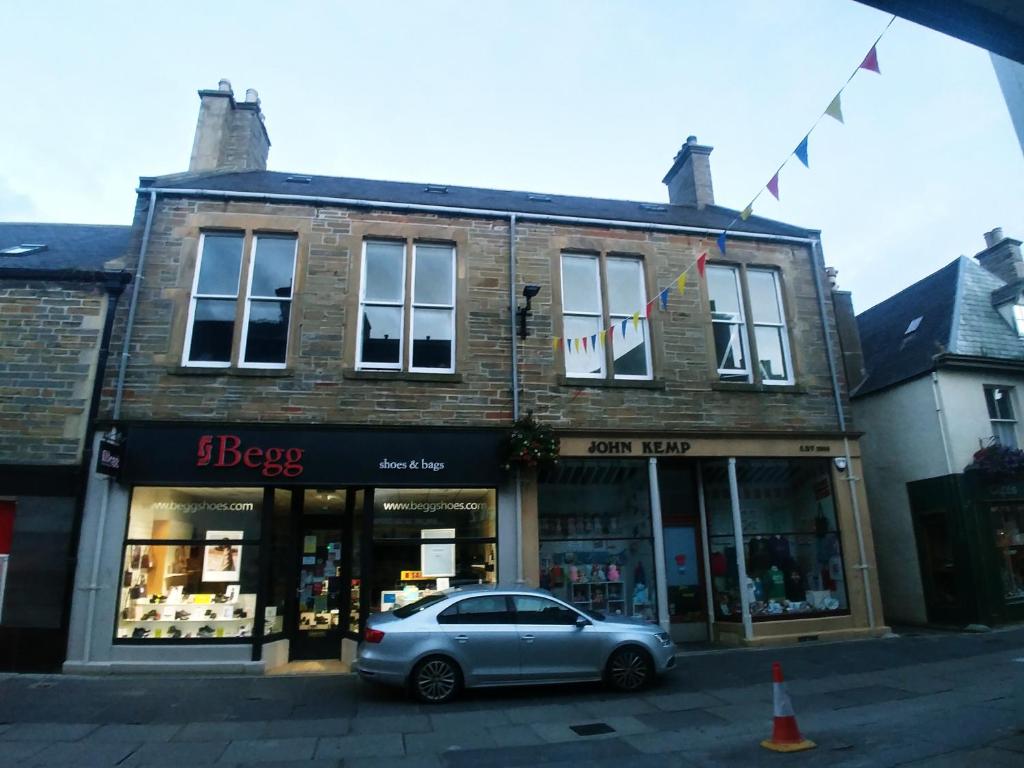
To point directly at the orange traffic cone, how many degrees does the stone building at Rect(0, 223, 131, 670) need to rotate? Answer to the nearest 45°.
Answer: approximately 45° to its left

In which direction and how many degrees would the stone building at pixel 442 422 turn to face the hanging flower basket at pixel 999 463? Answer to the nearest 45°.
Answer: approximately 90° to its left

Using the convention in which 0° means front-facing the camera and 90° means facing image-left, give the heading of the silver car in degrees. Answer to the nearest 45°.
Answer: approximately 270°

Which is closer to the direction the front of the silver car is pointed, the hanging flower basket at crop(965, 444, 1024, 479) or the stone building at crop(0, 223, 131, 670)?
the hanging flower basket

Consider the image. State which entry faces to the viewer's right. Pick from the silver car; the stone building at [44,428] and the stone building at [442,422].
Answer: the silver car

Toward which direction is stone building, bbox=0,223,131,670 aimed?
toward the camera

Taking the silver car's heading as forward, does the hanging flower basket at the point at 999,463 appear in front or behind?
in front

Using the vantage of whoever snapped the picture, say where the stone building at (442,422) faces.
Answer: facing the viewer

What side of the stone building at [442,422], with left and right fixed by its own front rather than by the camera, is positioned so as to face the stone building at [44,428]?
right

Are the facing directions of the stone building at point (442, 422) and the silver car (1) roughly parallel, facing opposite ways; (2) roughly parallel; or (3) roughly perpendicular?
roughly perpendicular

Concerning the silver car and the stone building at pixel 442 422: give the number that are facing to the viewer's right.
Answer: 1

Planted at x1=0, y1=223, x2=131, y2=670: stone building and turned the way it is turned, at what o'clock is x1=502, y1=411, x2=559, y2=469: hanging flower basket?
The hanging flower basket is roughly at 10 o'clock from the stone building.

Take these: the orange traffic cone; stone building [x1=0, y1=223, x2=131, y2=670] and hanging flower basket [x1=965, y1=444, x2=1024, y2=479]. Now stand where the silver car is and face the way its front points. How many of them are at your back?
1

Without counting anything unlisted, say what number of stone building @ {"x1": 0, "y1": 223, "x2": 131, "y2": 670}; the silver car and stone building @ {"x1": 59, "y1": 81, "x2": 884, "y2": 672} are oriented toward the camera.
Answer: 2

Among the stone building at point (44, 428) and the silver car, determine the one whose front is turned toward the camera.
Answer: the stone building

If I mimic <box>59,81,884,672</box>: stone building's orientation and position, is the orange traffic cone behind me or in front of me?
in front

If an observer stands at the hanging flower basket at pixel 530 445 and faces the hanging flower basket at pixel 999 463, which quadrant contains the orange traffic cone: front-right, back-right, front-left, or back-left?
front-right
